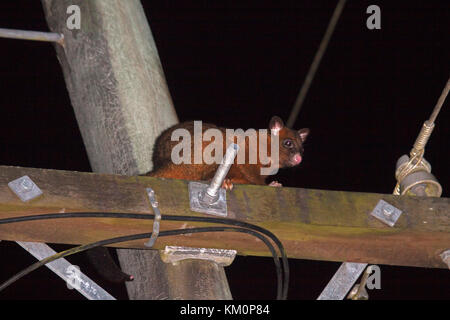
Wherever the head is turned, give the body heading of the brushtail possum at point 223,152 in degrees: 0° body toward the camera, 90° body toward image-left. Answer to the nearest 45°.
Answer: approximately 270°
